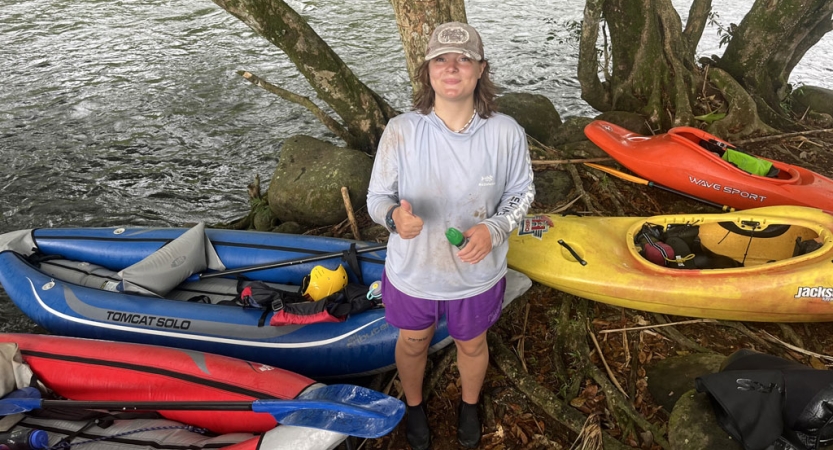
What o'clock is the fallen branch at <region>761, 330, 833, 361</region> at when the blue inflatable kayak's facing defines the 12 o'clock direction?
The fallen branch is roughly at 1 o'clock from the blue inflatable kayak.

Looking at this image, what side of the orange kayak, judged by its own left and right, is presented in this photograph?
left

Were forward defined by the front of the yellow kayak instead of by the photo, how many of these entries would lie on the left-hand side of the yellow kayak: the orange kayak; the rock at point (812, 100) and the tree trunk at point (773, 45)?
3

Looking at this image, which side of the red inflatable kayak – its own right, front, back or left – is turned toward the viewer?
right

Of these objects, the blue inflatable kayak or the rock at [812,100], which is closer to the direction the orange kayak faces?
the blue inflatable kayak

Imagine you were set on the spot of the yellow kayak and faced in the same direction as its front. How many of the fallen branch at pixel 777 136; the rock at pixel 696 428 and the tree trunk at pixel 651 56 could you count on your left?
2

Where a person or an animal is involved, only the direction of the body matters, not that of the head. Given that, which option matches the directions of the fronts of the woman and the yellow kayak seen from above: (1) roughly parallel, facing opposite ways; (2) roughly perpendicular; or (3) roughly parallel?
roughly perpendicular

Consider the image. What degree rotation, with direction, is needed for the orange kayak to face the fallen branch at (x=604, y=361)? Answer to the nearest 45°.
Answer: approximately 90° to its left

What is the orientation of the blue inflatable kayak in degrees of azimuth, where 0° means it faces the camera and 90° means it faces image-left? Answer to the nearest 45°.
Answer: approximately 270°
